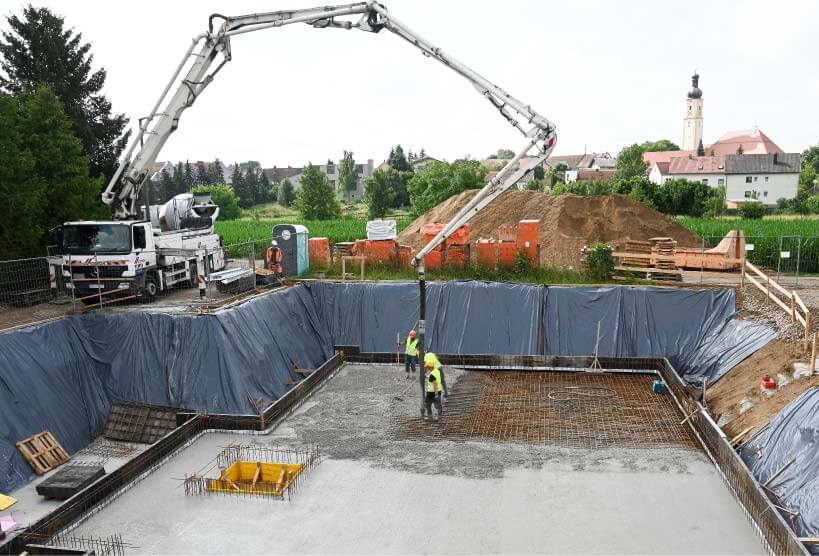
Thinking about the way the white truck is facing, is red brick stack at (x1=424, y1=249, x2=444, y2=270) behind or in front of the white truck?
behind

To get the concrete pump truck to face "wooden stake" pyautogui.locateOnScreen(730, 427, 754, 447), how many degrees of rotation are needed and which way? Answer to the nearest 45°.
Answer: approximately 90° to its left

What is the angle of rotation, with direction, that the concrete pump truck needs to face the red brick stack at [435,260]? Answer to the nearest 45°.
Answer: approximately 180°

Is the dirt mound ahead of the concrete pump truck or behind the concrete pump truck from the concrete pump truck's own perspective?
behind

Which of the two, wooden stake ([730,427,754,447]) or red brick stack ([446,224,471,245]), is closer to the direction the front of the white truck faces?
the wooden stake

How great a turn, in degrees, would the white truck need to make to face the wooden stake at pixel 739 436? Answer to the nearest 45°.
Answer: approximately 90° to its left

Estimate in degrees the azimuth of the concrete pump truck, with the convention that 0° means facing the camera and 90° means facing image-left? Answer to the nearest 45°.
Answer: approximately 45°

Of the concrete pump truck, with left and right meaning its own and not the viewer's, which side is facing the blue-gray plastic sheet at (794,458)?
left

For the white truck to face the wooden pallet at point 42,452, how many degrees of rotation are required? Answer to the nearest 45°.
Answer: approximately 45° to its left

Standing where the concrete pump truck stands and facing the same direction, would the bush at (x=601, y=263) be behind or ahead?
behind

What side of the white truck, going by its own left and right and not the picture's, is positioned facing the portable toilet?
back
